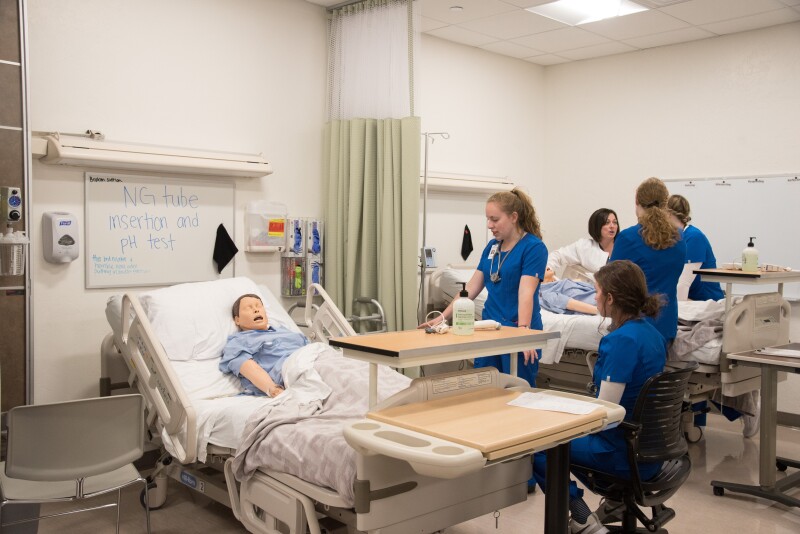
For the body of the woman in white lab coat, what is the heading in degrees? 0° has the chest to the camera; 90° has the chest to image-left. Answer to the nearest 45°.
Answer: approximately 315°

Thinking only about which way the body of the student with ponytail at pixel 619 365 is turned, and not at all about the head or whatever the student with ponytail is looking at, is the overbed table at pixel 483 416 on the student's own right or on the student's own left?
on the student's own left

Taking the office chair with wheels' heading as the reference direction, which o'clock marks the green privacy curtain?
The green privacy curtain is roughly at 12 o'clock from the office chair with wheels.

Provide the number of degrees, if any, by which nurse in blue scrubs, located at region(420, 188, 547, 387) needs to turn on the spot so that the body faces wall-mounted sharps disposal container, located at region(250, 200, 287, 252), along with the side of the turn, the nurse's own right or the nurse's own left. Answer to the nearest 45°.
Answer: approximately 90° to the nurse's own right

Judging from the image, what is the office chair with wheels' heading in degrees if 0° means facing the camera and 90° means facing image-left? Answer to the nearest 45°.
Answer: approximately 135°

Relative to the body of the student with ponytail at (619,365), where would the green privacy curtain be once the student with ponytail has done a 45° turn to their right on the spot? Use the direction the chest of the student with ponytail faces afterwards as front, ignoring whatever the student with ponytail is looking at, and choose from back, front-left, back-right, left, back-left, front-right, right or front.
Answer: front-left

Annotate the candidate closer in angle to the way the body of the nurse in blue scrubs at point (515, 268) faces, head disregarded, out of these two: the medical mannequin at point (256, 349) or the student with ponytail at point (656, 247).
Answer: the medical mannequin

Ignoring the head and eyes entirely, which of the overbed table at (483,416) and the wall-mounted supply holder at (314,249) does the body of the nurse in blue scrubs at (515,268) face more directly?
the overbed table

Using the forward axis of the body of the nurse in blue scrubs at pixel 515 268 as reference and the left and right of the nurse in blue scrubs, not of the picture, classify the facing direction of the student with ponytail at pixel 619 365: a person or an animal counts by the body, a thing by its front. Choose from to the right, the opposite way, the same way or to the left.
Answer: to the right

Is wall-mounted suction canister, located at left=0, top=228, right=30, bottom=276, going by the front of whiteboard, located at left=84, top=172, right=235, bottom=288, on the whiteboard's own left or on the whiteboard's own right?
on the whiteboard's own right

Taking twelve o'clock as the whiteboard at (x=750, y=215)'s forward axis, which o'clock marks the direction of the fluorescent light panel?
The fluorescent light panel is roughly at 12 o'clock from the whiteboard.

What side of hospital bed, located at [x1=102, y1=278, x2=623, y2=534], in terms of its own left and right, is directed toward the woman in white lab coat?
left

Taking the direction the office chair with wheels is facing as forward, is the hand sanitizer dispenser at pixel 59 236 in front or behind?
in front

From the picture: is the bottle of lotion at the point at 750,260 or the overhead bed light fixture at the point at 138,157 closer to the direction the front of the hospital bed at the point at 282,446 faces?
the bottle of lotion
